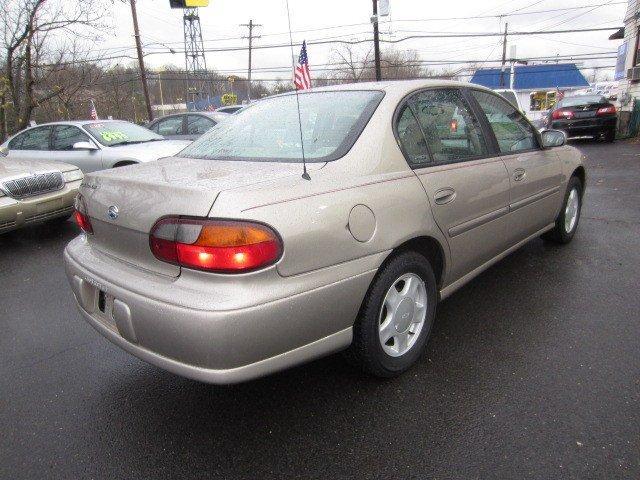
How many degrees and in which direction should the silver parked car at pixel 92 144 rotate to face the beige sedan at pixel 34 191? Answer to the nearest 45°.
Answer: approximately 45° to its right

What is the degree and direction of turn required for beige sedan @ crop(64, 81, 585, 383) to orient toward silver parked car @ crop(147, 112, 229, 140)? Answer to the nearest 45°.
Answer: approximately 45° to its left

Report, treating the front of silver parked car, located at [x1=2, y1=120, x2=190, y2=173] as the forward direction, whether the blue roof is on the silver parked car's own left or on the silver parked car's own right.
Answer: on the silver parked car's own left

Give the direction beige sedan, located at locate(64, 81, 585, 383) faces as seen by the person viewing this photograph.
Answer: facing away from the viewer and to the right of the viewer

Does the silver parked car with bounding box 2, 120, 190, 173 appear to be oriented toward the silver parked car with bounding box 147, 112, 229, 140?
no

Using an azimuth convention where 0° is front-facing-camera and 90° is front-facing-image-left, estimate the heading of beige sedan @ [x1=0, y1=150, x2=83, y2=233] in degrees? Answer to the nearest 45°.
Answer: approximately 315°

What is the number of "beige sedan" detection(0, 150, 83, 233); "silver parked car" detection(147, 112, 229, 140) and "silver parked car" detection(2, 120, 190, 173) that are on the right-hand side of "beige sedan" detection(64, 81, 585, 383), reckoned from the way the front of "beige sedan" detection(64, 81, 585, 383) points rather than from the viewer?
0

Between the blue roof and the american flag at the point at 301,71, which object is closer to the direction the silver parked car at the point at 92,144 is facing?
the american flag

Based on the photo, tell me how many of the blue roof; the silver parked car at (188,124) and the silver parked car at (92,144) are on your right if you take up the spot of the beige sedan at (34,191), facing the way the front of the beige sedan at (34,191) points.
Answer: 0

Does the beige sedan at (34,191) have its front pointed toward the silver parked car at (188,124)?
no

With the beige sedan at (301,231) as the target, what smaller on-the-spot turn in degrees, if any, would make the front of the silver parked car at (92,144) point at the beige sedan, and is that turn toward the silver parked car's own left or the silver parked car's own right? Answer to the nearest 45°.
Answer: approximately 45° to the silver parked car's own right

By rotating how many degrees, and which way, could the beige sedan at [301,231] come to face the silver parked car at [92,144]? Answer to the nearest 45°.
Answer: approximately 90° to its left

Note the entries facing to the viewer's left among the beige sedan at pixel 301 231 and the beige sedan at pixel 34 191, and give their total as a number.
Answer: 0
